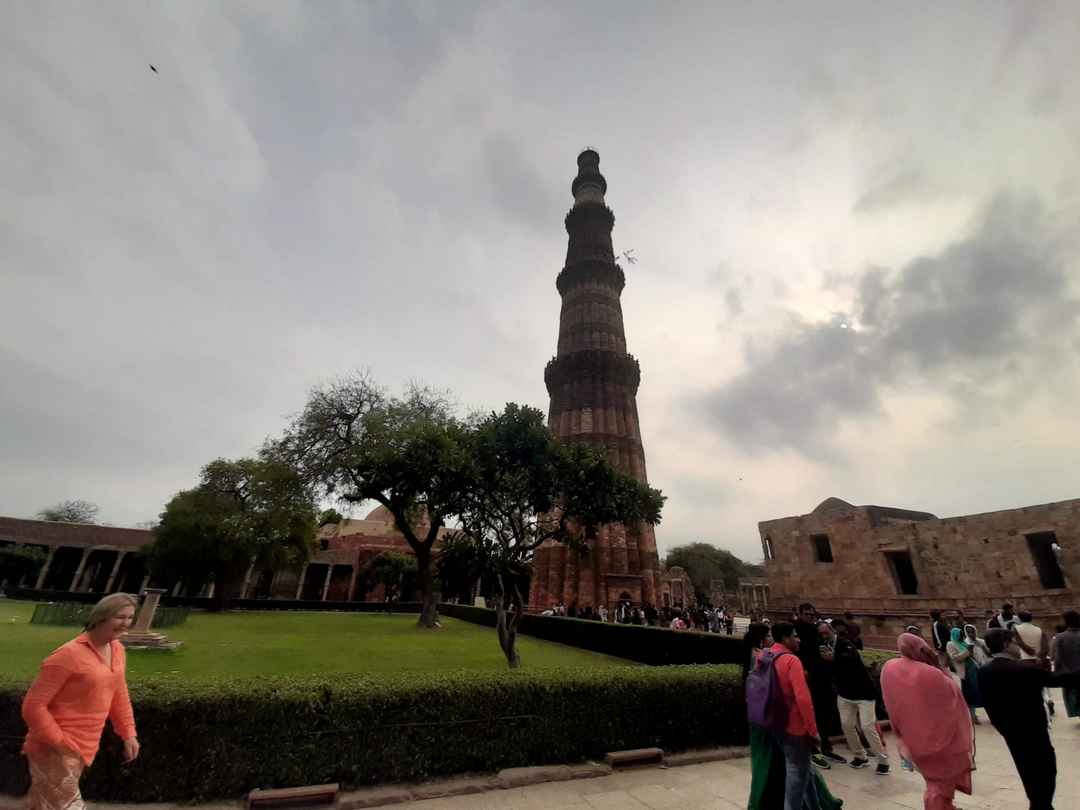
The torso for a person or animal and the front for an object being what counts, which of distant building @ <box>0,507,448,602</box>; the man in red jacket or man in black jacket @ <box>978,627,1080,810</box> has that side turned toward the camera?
the distant building

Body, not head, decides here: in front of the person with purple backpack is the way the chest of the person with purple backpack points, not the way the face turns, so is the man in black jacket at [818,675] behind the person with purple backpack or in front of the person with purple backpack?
in front

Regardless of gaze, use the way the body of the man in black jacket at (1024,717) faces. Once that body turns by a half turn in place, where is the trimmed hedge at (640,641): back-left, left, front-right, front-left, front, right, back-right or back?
right

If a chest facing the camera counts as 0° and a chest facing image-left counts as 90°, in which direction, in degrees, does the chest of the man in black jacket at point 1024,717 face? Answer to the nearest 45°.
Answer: approximately 225°

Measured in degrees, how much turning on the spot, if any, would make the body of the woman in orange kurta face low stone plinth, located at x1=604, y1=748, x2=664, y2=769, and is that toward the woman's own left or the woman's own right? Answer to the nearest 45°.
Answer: approximately 45° to the woman's own left

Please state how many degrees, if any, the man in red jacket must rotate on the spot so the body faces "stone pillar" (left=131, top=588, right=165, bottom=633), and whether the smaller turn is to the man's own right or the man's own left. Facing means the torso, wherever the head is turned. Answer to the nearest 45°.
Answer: approximately 135° to the man's own left

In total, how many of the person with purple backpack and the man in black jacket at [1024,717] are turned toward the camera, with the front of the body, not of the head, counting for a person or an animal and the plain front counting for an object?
0

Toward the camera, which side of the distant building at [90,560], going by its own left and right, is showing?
front

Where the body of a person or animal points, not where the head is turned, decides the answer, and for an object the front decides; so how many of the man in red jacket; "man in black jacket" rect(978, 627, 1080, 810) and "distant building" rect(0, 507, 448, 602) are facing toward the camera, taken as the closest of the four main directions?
1

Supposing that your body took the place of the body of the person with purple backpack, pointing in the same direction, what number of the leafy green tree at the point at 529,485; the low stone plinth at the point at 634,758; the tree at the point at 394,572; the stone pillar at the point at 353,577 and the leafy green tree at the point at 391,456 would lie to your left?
5

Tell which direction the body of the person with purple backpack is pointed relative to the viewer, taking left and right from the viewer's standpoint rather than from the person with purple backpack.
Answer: facing away from the viewer and to the right of the viewer

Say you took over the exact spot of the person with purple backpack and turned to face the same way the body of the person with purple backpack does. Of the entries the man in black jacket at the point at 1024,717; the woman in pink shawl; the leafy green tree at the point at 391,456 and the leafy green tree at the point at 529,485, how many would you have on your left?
2

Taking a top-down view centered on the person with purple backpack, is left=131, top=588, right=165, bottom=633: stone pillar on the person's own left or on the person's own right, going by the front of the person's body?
on the person's own left
